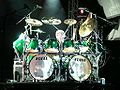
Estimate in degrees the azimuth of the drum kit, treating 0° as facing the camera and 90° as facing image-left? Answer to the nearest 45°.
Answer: approximately 0°
